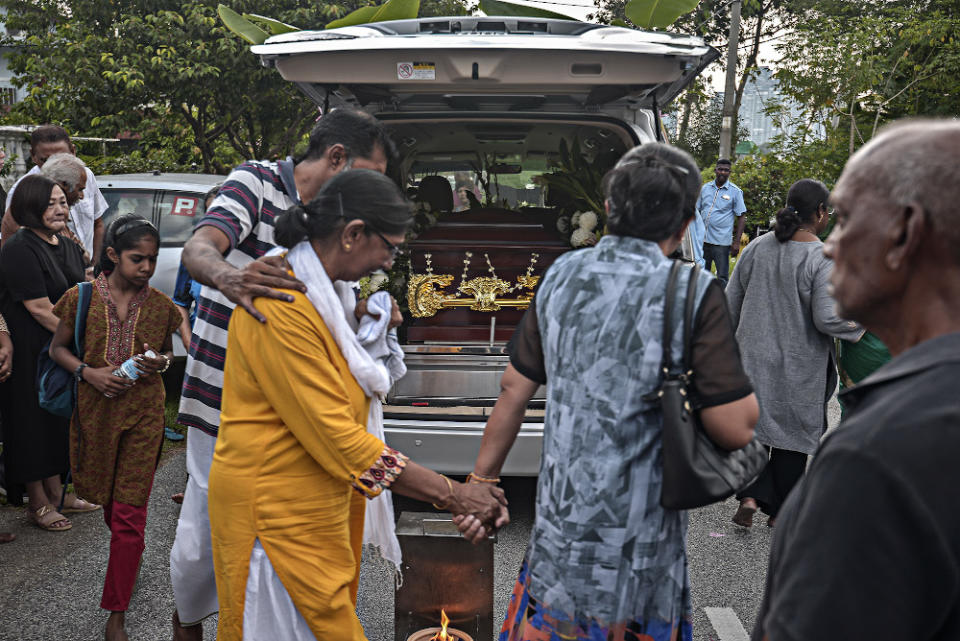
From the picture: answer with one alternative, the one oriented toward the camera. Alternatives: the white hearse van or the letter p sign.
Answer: the letter p sign

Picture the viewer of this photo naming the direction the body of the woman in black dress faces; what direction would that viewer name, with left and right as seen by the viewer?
facing the viewer and to the right of the viewer

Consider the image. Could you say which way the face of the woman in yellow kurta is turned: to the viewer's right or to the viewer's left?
to the viewer's right

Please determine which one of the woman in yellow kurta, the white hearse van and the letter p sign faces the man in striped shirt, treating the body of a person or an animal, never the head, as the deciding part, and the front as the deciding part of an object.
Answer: the letter p sign

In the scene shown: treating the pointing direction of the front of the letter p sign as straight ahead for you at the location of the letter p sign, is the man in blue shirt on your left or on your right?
on your left

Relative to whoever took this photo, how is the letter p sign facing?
facing the viewer

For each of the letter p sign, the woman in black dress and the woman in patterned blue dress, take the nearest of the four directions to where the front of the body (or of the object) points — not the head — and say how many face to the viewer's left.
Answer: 0

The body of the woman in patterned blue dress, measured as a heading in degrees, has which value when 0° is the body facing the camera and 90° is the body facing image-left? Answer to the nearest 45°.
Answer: approximately 180°

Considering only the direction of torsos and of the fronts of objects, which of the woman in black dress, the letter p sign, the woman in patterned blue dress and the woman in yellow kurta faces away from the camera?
the woman in patterned blue dress

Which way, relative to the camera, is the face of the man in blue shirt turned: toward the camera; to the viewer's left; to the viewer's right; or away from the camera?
toward the camera

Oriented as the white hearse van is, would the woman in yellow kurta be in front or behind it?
behind

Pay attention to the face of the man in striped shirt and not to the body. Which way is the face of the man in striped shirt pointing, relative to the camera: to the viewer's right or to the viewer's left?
to the viewer's right

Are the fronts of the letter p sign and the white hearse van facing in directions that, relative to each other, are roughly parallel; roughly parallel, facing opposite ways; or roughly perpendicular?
roughly parallel, facing opposite ways
